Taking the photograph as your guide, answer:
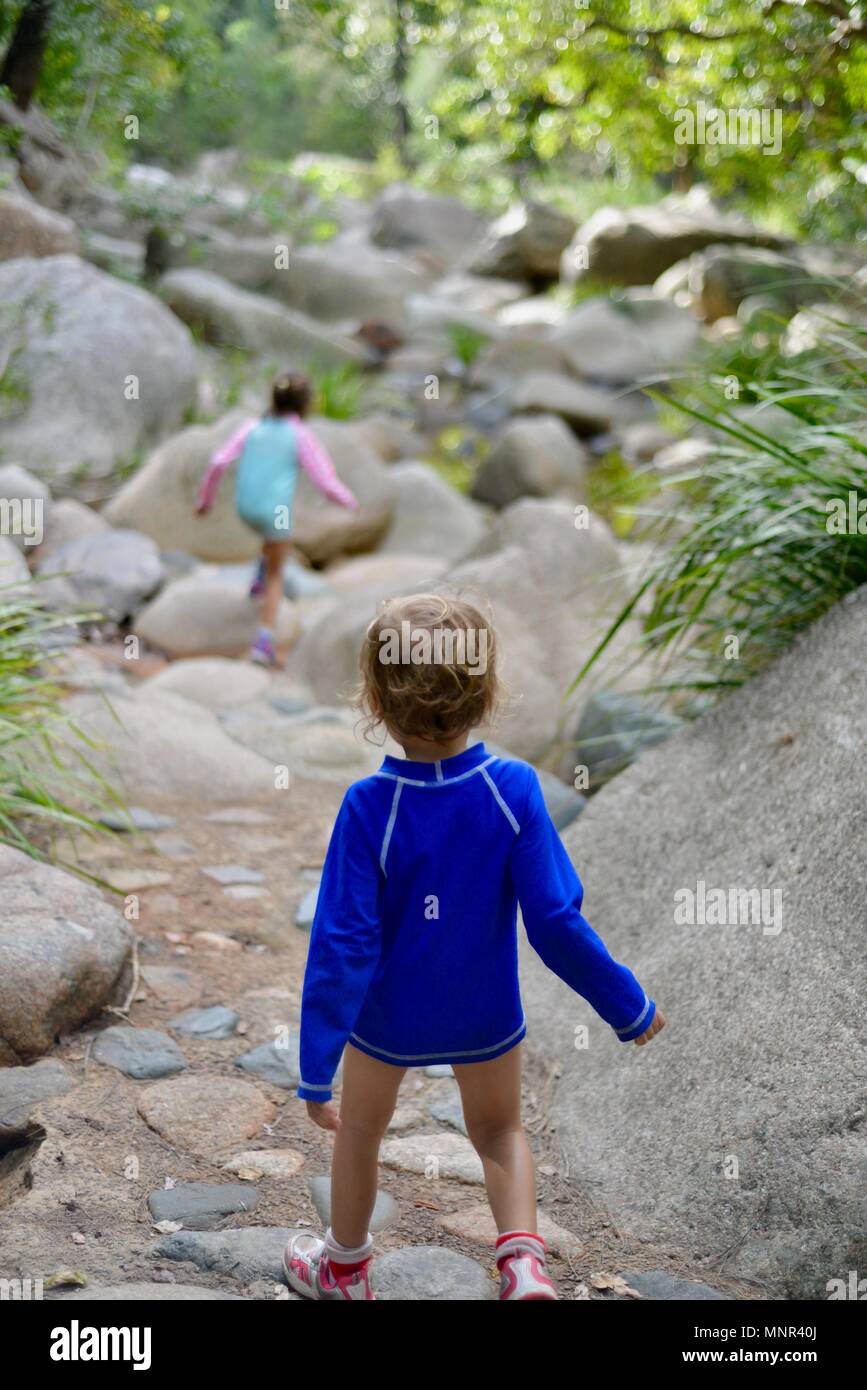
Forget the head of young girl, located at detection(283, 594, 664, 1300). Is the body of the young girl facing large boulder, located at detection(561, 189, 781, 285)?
yes

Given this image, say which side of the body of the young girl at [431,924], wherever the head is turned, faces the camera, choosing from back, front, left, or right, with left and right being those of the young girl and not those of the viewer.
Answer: back

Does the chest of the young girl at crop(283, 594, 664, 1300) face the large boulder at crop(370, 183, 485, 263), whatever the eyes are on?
yes

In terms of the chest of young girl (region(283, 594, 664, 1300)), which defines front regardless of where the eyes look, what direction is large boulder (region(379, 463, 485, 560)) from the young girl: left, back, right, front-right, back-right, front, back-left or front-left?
front

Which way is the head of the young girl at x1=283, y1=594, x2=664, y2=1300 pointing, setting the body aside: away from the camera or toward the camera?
away from the camera

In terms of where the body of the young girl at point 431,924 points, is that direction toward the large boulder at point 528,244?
yes

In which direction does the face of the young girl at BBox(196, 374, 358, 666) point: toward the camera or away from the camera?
away from the camera

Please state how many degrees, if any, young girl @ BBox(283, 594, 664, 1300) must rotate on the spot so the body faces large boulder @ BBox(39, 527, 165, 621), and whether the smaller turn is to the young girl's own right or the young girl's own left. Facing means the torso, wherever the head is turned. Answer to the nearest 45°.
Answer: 0° — they already face it

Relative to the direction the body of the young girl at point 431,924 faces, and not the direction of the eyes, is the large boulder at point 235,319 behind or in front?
in front

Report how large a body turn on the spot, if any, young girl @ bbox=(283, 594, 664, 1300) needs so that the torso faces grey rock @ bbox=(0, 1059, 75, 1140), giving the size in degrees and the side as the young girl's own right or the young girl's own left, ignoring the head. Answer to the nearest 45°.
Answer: approximately 45° to the young girl's own left

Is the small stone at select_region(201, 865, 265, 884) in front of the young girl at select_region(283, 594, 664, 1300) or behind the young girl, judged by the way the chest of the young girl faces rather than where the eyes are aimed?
in front

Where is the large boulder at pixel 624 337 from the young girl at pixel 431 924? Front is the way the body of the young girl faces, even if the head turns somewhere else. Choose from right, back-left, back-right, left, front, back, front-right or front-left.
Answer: front
